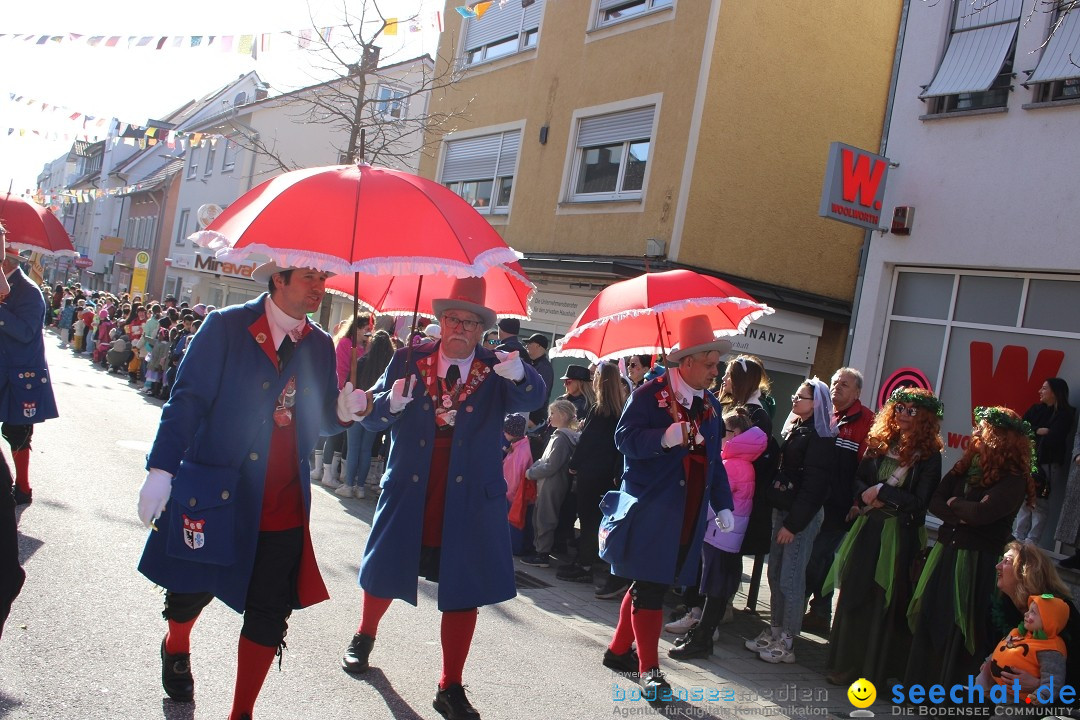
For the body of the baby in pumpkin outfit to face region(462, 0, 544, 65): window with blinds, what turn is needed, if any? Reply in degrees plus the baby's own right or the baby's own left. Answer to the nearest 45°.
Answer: approximately 90° to the baby's own right

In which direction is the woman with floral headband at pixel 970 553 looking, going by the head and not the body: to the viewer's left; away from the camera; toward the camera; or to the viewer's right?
to the viewer's left

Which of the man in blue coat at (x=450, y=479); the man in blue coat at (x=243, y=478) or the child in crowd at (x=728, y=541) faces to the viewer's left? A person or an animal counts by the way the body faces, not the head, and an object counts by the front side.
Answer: the child in crowd

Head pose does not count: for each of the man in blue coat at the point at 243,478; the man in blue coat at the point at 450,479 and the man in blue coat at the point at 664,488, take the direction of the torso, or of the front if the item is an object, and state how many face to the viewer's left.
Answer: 0

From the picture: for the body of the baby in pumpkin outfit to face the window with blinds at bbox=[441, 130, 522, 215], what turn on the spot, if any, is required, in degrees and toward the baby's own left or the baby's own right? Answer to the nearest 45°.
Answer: approximately 90° to the baby's own right

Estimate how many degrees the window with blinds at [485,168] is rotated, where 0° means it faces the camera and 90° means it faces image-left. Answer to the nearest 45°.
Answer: approximately 45°

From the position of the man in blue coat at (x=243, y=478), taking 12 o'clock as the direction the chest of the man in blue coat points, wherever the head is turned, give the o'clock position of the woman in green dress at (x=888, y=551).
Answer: The woman in green dress is roughly at 10 o'clock from the man in blue coat.

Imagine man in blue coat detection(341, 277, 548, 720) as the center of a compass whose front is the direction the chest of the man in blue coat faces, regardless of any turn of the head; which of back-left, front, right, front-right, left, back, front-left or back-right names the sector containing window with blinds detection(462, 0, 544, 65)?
back

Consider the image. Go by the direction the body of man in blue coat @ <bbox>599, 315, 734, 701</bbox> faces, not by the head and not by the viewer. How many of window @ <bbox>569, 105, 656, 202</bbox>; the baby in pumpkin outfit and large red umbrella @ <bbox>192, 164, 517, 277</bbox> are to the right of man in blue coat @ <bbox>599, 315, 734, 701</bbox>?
1

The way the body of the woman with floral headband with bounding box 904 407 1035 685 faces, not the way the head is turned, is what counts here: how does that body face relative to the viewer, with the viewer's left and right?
facing the viewer and to the left of the viewer

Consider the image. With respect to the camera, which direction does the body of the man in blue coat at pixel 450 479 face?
toward the camera

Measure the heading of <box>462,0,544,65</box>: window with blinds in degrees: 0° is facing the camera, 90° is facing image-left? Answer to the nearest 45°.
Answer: approximately 45°

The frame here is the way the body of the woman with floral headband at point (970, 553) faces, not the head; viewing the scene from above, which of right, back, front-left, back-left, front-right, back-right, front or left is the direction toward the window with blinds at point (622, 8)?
right

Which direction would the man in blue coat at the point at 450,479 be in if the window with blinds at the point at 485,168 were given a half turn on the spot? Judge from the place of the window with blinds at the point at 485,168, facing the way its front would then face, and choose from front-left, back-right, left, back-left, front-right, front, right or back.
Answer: back-right

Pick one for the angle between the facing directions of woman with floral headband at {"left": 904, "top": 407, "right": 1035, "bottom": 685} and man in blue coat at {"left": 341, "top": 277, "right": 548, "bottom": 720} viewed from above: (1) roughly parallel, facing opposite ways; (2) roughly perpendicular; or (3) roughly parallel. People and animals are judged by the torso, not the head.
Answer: roughly perpendicular

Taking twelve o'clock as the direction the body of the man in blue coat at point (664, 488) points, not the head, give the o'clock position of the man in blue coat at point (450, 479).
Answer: the man in blue coat at point (450, 479) is roughly at 3 o'clock from the man in blue coat at point (664, 488).
